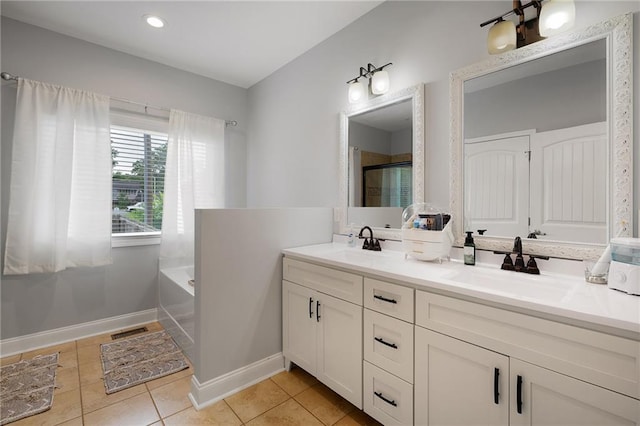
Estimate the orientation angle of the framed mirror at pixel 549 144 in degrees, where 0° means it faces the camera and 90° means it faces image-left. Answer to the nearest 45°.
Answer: approximately 45°

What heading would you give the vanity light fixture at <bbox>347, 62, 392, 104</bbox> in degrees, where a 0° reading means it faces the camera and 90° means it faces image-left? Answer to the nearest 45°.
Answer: approximately 45°

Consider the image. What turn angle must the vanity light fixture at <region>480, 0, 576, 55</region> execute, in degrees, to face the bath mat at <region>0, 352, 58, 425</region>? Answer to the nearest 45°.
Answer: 0° — it already faces it

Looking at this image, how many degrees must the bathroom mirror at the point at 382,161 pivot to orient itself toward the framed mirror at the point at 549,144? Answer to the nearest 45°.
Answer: approximately 90° to its left

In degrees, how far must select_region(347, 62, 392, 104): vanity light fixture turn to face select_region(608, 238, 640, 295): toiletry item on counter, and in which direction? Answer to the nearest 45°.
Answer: approximately 90° to its left
